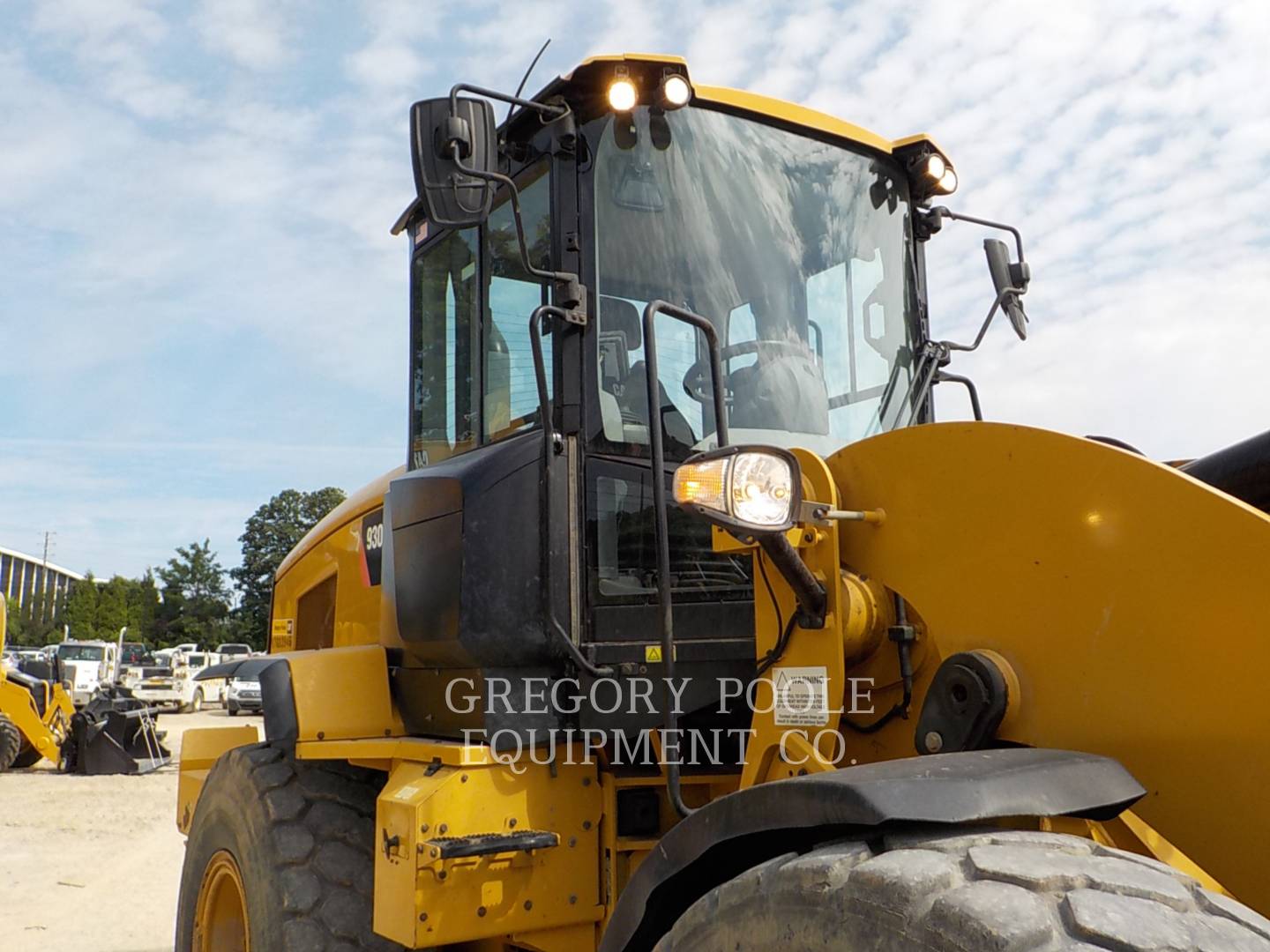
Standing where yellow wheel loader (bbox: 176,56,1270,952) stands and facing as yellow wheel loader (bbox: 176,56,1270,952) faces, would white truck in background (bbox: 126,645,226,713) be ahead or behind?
behind

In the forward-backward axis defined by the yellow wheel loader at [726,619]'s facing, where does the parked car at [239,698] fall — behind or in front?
behind

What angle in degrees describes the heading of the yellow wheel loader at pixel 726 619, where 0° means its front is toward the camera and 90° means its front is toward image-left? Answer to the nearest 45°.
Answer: approximately 315°

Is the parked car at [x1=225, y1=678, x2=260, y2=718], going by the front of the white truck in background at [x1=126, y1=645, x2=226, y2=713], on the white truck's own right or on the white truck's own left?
on the white truck's own left

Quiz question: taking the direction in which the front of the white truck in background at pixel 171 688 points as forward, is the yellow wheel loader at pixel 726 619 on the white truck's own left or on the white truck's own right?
on the white truck's own left

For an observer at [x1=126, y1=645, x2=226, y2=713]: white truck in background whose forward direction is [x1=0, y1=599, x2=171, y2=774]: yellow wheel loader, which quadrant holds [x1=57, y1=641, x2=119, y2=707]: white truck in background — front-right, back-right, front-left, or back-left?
front-right

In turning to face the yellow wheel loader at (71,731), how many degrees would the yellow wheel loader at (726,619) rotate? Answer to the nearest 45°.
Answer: approximately 180°

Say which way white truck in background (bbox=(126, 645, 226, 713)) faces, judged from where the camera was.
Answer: facing the viewer and to the left of the viewer

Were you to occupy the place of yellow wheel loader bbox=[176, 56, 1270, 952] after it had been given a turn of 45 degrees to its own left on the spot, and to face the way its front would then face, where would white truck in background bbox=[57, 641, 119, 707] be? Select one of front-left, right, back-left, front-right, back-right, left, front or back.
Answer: back-left

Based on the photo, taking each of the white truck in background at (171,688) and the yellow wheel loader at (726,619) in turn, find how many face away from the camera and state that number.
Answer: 0
